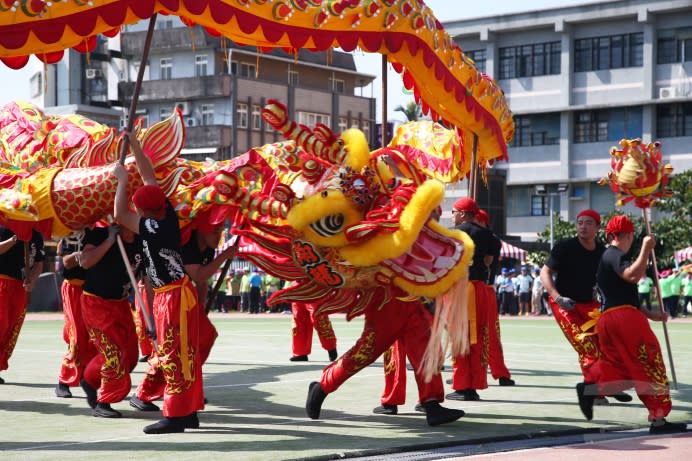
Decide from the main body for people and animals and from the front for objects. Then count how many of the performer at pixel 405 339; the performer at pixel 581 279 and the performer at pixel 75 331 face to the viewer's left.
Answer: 1

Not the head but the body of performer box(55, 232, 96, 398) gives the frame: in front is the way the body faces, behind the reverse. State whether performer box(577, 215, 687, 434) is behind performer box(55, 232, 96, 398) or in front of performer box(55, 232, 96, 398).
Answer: behind

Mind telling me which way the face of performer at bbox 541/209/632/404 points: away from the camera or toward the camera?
toward the camera

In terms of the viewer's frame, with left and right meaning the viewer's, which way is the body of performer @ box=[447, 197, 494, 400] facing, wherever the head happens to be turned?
facing to the left of the viewer

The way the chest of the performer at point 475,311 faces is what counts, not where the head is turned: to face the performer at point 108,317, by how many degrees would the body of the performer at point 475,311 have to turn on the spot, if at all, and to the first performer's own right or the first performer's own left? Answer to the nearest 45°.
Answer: approximately 45° to the first performer's own left

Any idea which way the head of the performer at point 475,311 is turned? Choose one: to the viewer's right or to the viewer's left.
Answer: to the viewer's left

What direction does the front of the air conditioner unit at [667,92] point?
toward the camera

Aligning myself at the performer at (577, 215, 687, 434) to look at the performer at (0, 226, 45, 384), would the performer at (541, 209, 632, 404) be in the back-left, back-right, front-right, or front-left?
front-right

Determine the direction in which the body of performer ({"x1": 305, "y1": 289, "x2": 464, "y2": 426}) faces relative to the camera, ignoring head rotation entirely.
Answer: to the viewer's right
